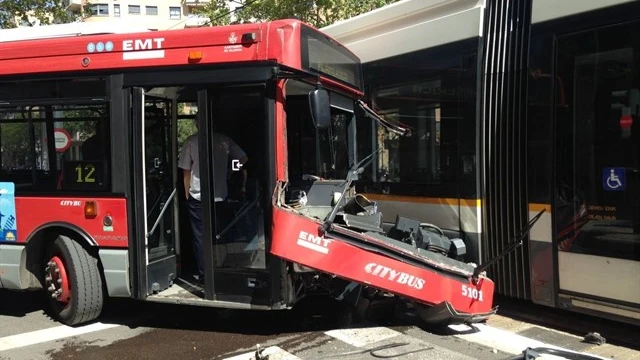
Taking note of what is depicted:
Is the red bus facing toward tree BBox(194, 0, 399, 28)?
no

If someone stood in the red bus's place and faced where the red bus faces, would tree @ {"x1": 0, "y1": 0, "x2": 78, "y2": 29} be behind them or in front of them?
behind

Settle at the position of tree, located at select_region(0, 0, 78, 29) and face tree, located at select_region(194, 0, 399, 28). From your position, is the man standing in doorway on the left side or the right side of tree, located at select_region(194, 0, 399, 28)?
right

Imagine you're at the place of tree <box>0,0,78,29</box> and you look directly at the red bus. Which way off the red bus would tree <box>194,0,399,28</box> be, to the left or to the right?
left

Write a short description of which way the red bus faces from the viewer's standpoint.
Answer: facing the viewer and to the right of the viewer
